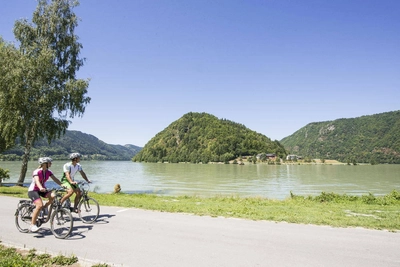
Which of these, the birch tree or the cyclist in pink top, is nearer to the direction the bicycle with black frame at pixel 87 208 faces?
the cyclist in pink top

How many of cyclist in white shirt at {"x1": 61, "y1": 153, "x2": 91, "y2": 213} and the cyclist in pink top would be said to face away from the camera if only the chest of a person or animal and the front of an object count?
0

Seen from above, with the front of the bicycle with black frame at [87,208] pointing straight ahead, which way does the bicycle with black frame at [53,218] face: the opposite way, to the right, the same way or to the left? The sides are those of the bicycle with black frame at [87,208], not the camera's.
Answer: the same way

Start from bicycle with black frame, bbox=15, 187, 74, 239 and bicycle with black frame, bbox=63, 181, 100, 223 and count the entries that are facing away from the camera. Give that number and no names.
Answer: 0

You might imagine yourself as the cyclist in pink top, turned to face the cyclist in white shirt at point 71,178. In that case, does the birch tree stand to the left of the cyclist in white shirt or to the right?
left

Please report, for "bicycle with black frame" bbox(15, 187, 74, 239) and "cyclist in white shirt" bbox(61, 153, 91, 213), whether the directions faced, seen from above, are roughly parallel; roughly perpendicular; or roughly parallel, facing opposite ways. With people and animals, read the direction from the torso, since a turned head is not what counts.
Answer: roughly parallel
